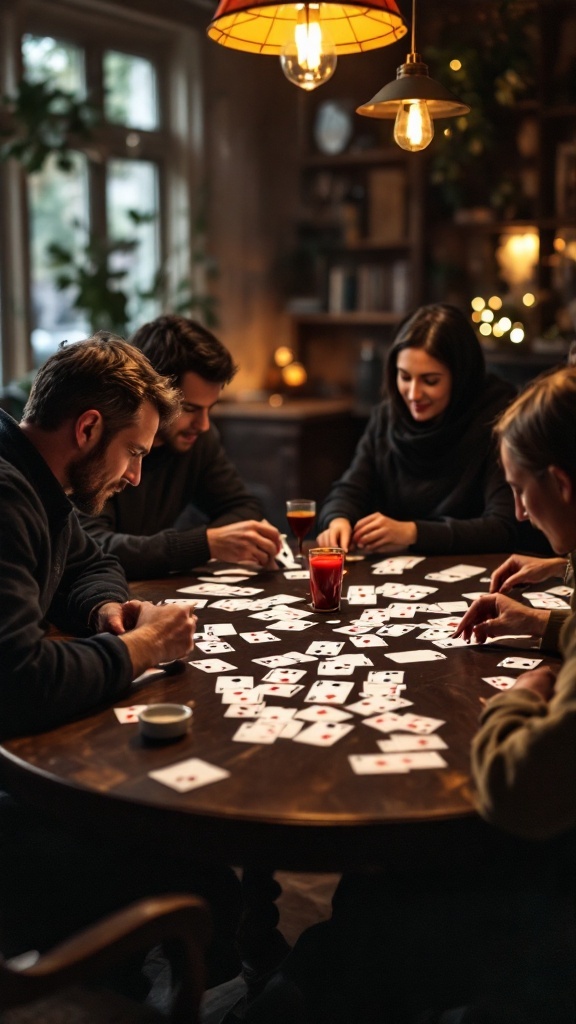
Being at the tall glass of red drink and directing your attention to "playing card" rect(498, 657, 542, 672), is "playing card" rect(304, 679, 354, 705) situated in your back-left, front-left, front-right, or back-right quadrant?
front-right

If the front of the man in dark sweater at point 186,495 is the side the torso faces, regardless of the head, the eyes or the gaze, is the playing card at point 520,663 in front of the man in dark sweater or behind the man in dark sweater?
in front

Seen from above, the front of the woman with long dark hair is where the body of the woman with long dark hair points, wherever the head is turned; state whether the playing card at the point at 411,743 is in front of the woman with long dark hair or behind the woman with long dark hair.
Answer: in front

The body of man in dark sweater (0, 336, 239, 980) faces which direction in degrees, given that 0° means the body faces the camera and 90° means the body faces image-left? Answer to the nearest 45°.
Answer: approximately 270°

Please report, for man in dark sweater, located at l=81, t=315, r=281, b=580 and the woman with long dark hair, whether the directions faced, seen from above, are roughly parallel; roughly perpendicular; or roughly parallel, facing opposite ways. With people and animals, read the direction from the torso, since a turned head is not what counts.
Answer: roughly perpendicular

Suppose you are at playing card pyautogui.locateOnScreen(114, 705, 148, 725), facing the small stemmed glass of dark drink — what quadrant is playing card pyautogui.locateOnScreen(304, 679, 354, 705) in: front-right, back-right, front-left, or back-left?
front-right

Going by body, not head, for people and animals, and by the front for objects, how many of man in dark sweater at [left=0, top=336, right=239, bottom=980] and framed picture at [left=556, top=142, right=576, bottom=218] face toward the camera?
1

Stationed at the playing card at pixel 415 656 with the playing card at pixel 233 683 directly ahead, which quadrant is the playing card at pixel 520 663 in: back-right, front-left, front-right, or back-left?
back-left

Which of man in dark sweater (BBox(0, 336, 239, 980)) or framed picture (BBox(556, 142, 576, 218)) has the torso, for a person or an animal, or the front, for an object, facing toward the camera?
the framed picture

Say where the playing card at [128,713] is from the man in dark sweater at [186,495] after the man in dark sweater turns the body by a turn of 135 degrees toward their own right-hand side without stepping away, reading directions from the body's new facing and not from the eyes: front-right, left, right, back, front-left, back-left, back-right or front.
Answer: left

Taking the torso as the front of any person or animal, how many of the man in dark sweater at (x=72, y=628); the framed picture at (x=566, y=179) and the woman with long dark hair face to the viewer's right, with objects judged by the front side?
1

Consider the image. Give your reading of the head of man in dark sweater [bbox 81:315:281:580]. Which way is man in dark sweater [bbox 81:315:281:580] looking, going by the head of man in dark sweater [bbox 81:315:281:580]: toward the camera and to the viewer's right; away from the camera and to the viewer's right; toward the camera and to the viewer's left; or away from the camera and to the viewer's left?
toward the camera and to the viewer's right

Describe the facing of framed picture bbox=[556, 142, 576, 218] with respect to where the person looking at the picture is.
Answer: facing the viewer

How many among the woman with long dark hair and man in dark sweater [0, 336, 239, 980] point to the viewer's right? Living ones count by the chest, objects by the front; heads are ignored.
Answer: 1
